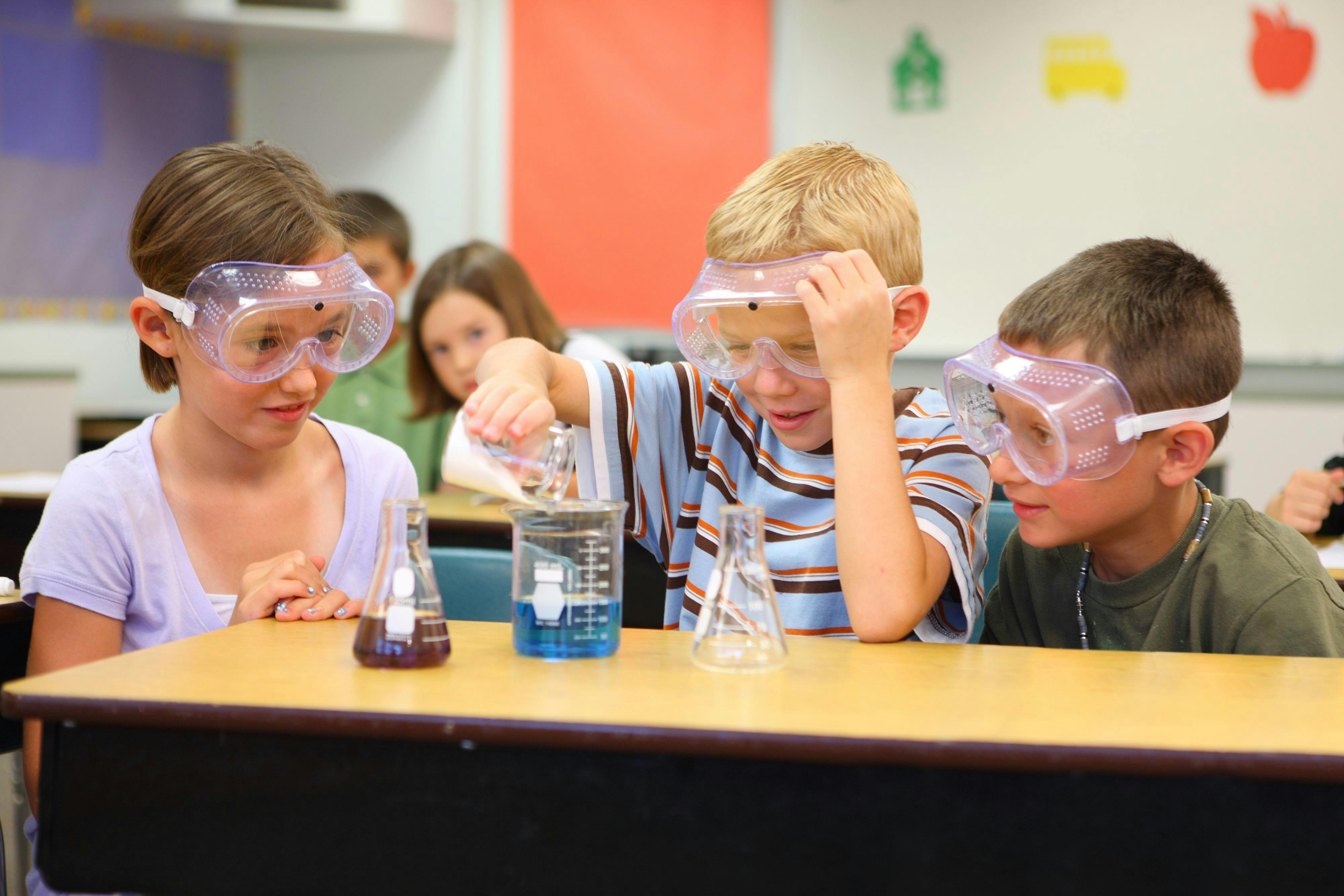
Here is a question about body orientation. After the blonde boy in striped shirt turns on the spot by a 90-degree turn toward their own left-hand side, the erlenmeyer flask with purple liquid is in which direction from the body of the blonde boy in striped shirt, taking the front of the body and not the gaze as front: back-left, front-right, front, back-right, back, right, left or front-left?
right

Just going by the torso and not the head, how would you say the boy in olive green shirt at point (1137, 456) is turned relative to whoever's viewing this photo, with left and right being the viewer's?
facing the viewer and to the left of the viewer

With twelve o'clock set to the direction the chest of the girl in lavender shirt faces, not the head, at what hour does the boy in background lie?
The boy in background is roughly at 8 o'clock from the girl in lavender shirt.

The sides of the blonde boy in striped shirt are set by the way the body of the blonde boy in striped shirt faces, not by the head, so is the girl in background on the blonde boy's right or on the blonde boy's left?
on the blonde boy's right

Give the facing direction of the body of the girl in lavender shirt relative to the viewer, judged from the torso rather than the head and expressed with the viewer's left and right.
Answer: facing the viewer and to the right of the viewer

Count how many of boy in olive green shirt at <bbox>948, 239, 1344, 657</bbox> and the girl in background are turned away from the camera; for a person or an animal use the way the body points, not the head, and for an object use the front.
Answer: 0

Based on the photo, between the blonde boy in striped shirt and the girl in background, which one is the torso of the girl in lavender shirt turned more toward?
the blonde boy in striped shirt
